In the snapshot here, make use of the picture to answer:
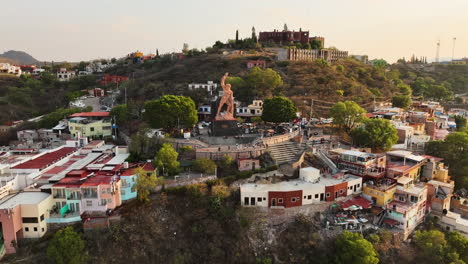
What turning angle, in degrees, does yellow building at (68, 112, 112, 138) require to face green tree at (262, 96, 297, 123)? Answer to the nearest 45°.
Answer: approximately 45° to its left

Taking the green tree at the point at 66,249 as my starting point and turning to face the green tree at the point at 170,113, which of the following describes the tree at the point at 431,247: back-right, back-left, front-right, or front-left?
front-right

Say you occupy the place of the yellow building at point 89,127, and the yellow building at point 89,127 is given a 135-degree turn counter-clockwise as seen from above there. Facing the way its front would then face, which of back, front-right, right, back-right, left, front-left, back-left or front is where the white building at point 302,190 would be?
right

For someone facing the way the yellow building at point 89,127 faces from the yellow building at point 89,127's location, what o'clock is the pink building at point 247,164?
The pink building is roughly at 11 o'clock from the yellow building.

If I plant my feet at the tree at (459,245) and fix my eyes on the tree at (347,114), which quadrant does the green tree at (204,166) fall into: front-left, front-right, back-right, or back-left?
front-left

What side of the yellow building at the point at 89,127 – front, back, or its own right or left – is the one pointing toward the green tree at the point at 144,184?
front

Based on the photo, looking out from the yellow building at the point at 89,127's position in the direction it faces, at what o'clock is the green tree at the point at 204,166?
The green tree is roughly at 11 o'clock from the yellow building.

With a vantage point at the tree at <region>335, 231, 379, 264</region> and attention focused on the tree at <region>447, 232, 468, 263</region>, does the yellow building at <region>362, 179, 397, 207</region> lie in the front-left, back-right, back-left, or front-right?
front-left

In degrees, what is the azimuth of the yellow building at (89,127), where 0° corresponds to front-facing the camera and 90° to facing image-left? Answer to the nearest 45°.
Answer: approximately 0°

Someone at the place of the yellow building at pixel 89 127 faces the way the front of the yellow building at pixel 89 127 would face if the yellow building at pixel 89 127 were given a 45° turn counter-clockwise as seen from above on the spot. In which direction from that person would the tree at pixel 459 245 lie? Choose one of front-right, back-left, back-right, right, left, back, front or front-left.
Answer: front

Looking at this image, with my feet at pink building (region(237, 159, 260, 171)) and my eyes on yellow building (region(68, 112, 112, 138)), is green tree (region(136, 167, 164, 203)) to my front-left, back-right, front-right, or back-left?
front-left

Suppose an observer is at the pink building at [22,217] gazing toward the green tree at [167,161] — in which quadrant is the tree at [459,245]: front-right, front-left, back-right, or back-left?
front-right

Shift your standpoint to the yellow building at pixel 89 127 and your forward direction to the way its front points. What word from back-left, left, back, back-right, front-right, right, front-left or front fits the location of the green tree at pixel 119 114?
left

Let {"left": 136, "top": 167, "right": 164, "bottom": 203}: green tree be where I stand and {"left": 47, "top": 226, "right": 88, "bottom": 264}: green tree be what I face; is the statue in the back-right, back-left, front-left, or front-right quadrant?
back-right

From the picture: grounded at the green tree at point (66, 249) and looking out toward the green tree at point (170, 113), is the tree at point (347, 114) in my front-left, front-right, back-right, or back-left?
front-right
